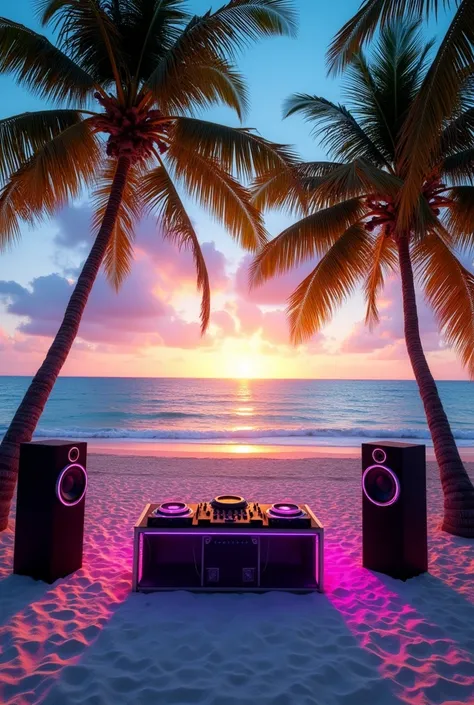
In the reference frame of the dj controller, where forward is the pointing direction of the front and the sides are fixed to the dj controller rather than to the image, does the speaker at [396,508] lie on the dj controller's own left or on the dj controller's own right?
on the dj controller's own left

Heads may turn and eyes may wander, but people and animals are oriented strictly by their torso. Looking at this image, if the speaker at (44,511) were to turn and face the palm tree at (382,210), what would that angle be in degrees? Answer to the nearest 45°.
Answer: approximately 45° to its left

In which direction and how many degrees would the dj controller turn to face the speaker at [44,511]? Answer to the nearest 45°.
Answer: approximately 90° to its right

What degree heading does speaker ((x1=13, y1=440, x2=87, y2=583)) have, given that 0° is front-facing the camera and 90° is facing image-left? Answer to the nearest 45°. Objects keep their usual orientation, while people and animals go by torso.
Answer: approximately 315°
